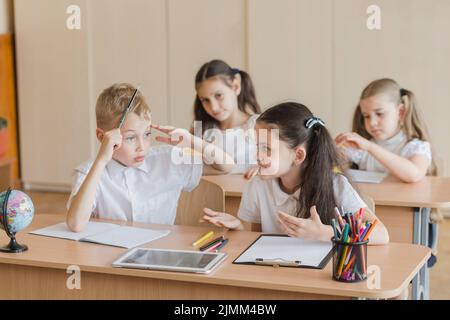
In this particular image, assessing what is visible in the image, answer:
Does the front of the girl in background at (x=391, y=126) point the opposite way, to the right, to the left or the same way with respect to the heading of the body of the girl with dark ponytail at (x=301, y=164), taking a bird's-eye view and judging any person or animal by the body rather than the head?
the same way

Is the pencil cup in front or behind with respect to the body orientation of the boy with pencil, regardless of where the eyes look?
in front

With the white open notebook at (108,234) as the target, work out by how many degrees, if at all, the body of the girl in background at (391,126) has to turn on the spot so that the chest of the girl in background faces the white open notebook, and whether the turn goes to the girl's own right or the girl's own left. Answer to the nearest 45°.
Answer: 0° — they already face it

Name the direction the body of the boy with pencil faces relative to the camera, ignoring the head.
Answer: toward the camera

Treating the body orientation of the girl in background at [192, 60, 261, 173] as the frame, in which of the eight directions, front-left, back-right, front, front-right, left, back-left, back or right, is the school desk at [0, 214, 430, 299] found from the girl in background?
front-left

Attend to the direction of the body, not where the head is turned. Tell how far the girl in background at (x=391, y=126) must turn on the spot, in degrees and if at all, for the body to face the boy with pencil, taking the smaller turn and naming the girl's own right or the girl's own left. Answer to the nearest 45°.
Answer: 0° — they already face them

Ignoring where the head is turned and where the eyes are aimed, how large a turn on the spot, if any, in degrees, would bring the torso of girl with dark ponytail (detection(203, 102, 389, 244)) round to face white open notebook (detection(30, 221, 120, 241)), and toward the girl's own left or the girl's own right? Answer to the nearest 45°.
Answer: approximately 45° to the girl's own right

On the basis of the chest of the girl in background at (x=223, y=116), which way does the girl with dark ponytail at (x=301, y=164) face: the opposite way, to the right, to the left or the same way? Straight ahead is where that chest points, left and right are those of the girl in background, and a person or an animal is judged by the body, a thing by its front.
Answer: the same way

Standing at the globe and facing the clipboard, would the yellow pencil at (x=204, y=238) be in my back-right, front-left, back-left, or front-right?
front-left

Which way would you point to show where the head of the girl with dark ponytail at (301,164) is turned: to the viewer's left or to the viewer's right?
to the viewer's left

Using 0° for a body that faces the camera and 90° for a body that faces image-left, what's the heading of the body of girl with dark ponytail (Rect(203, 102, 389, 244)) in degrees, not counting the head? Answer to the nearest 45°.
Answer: approximately 45°

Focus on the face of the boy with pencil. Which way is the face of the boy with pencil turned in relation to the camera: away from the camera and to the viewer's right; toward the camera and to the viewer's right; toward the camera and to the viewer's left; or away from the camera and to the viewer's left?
toward the camera and to the viewer's right
